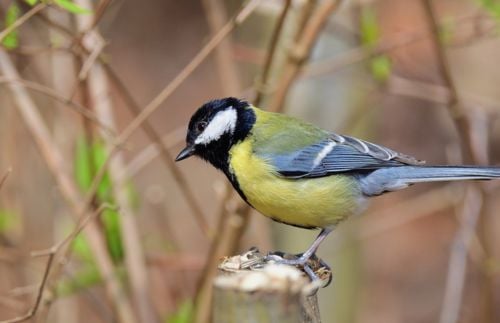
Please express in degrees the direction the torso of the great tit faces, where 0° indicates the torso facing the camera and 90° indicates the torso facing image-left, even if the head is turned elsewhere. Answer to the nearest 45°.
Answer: approximately 90°

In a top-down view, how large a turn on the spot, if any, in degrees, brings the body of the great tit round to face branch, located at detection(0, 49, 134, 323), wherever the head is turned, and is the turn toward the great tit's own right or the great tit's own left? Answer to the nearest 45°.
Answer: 0° — it already faces it

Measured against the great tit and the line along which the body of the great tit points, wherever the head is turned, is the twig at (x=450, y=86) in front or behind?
behind
